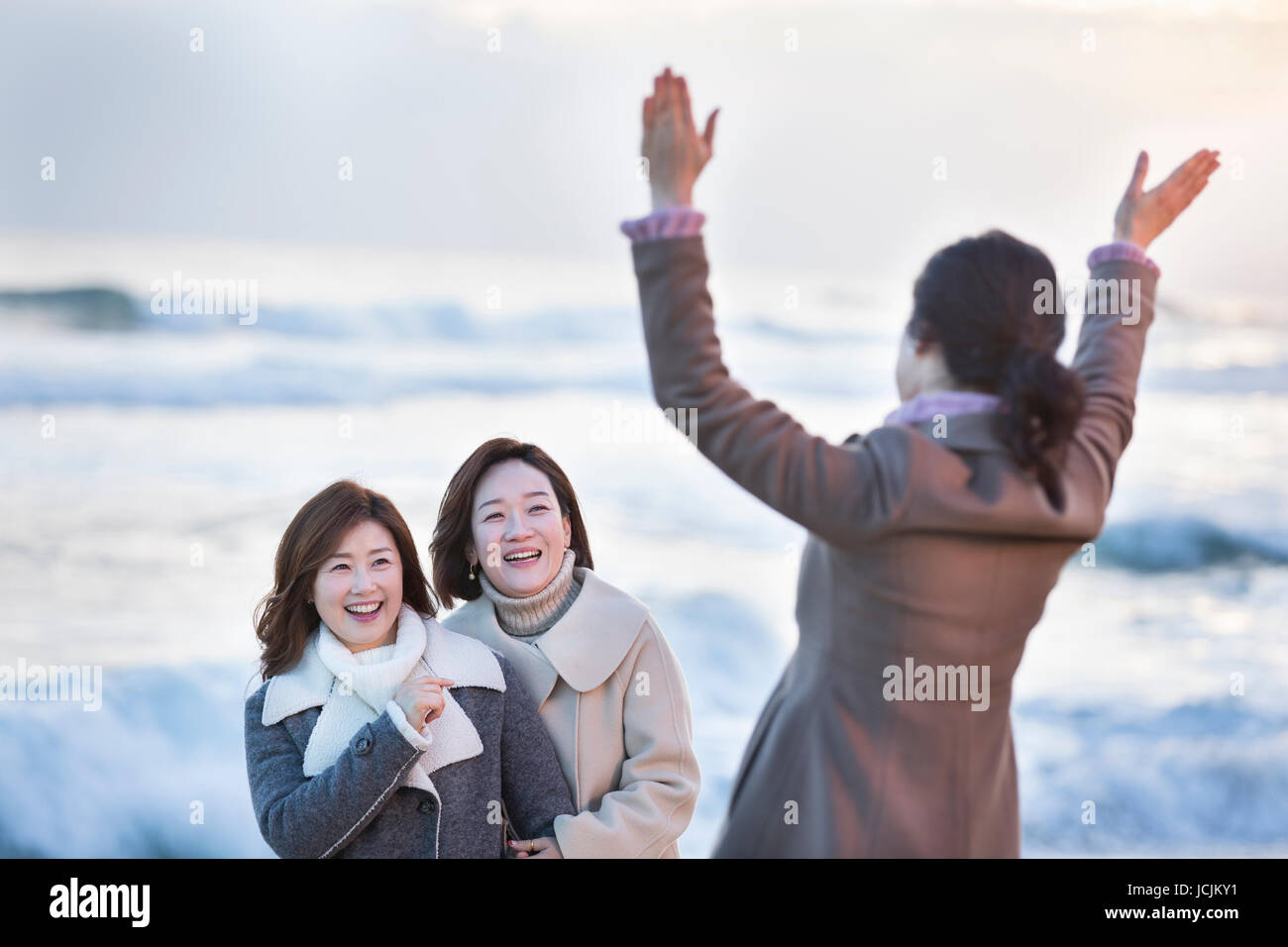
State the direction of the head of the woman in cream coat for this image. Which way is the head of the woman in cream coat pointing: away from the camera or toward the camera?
toward the camera

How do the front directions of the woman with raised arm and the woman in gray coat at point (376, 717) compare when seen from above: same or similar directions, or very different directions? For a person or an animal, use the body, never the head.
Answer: very different directions

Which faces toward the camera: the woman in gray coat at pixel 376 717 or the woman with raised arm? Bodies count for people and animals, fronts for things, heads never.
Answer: the woman in gray coat

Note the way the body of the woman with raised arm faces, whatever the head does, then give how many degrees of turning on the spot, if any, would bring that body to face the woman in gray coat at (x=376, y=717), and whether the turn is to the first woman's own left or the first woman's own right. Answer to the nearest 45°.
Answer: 0° — they already face them

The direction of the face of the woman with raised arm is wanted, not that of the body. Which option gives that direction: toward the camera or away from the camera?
away from the camera

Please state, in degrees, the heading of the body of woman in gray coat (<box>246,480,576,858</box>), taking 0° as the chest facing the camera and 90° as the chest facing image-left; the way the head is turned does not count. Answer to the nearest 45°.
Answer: approximately 0°

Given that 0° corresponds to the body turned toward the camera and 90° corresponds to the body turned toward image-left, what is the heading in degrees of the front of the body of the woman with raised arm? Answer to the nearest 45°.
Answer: approximately 135°

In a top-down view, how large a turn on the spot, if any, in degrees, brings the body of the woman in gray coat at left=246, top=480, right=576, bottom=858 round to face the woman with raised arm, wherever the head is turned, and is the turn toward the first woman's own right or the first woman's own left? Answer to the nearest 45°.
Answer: approximately 45° to the first woman's own left

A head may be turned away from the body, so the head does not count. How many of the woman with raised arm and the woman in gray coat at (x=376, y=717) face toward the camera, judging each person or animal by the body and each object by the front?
1

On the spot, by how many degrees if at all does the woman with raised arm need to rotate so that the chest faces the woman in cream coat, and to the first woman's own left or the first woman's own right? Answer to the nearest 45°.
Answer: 0° — they already face them
